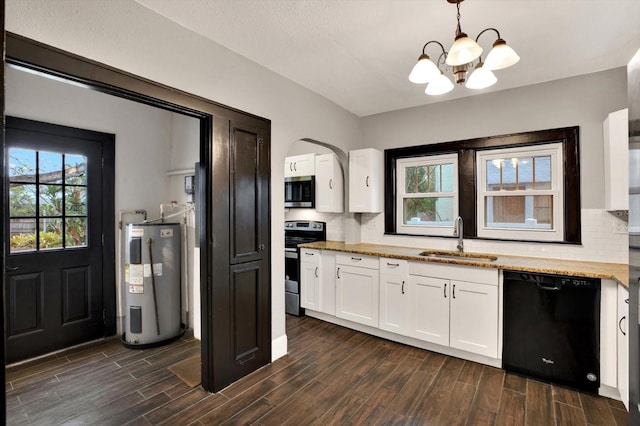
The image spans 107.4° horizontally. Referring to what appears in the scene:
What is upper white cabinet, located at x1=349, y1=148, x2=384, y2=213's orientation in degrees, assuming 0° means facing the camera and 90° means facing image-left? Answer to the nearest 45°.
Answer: approximately 45°

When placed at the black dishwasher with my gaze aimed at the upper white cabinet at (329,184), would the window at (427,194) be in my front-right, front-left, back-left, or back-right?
front-right

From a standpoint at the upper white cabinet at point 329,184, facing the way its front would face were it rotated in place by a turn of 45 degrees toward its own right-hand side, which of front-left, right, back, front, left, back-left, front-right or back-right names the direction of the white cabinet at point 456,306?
back-left

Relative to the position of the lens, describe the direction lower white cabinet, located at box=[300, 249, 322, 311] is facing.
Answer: facing the viewer and to the left of the viewer

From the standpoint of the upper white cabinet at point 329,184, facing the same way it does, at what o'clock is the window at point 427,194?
The window is roughly at 8 o'clock from the upper white cabinet.

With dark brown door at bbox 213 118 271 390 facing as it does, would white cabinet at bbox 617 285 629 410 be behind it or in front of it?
in front

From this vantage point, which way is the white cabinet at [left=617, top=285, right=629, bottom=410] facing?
to the viewer's left
